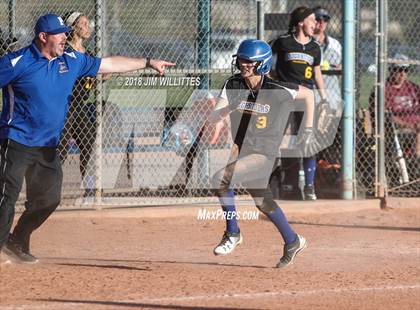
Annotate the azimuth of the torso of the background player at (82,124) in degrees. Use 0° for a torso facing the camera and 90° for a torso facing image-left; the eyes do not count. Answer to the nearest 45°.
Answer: approximately 315°

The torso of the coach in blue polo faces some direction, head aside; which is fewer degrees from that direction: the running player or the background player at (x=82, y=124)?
the running player

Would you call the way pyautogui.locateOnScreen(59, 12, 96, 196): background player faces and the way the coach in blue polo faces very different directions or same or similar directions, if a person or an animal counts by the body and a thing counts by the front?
same or similar directions

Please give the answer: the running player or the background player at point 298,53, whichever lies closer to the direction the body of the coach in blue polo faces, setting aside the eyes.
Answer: the running player

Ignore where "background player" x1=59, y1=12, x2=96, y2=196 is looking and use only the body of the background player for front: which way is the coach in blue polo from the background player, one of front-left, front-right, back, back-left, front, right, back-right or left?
front-right

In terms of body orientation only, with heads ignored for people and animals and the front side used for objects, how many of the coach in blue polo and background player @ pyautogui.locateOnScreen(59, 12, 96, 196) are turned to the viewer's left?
0

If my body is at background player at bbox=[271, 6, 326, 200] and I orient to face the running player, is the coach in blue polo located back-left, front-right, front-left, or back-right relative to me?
front-right

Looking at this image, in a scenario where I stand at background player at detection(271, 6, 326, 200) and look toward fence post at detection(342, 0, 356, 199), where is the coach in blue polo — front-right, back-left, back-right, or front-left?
back-right

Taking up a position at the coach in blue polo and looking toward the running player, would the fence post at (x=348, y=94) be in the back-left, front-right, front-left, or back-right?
front-left

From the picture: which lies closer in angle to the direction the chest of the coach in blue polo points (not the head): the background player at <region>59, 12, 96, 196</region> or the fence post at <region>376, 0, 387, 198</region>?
the fence post

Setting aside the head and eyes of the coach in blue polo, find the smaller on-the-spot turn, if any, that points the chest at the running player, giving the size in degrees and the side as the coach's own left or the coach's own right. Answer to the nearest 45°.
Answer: approximately 45° to the coach's own left

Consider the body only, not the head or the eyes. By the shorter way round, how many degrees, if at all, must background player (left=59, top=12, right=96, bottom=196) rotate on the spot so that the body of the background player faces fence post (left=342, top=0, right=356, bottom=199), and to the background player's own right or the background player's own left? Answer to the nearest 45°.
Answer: approximately 45° to the background player's own left

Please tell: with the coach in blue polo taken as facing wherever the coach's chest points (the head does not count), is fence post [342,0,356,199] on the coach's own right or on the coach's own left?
on the coach's own left
